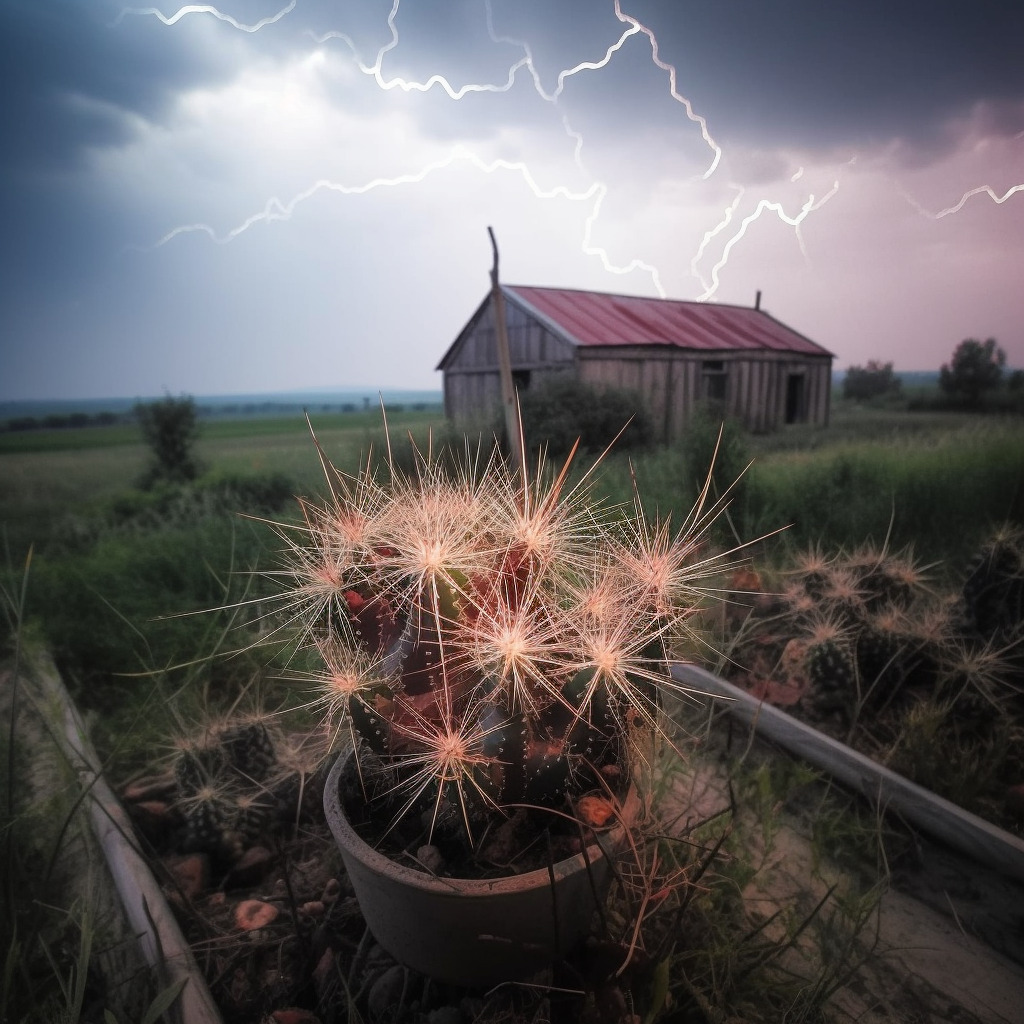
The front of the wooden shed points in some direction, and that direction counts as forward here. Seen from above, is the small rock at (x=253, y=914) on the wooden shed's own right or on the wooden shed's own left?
on the wooden shed's own right

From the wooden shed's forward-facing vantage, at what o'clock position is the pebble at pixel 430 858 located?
The pebble is roughly at 2 o'clock from the wooden shed.

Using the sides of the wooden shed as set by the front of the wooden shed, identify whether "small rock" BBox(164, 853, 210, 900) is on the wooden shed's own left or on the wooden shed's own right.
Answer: on the wooden shed's own right

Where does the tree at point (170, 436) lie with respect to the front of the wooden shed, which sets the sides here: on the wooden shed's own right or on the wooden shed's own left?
on the wooden shed's own right

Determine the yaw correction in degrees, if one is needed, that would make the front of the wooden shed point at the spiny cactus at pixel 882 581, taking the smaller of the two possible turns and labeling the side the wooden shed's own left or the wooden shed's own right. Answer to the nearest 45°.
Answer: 0° — it already faces it

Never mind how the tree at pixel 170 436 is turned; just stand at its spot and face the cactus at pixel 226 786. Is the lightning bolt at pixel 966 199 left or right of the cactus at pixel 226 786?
left

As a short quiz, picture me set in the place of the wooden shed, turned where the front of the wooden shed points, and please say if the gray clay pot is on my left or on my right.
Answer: on my right

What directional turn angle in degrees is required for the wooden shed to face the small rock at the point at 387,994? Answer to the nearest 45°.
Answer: approximately 45° to its right

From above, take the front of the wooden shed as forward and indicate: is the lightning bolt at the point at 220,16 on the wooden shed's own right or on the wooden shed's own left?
on the wooden shed's own right

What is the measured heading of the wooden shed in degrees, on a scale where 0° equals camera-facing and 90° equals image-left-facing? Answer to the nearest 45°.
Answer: approximately 315°

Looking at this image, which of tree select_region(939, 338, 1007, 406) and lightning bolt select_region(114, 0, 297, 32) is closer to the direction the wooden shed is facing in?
the tree
